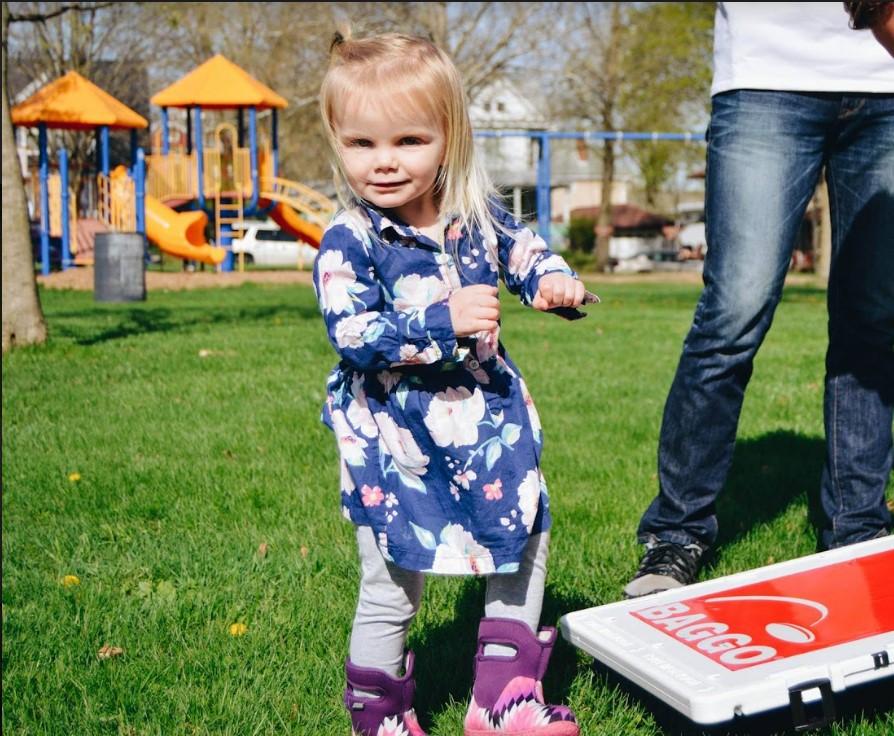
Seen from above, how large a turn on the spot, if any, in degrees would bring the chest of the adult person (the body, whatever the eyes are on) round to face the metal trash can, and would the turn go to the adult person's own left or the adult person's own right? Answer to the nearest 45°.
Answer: approximately 135° to the adult person's own right

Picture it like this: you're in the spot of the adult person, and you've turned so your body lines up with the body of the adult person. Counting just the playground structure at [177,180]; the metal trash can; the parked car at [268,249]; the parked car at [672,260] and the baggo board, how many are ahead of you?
1

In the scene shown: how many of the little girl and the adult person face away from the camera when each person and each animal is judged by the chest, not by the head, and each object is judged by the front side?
0

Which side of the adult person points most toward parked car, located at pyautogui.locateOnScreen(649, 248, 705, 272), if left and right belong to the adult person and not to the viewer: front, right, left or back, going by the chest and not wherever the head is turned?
back

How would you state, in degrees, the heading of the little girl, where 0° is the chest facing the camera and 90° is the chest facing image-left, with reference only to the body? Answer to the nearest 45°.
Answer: approximately 315°

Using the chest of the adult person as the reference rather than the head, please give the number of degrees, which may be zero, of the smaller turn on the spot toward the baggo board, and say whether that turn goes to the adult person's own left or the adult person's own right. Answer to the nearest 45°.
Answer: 0° — they already face it

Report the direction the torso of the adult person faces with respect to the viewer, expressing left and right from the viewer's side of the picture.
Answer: facing the viewer

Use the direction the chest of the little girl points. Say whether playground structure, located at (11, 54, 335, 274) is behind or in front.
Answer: behind

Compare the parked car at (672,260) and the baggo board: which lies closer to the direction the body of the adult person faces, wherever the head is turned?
the baggo board

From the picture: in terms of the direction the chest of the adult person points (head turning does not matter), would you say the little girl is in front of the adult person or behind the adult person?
in front
